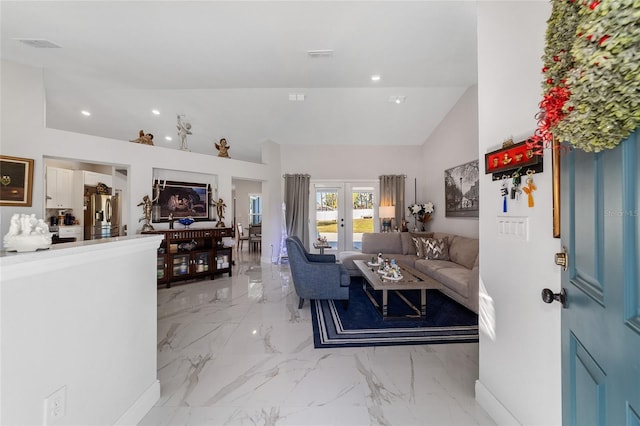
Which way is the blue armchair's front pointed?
to the viewer's right

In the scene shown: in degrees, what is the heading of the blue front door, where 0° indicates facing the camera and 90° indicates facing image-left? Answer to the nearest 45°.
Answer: approximately 45°

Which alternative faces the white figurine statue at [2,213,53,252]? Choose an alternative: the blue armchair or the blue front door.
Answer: the blue front door

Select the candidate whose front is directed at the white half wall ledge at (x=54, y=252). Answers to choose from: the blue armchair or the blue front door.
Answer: the blue front door

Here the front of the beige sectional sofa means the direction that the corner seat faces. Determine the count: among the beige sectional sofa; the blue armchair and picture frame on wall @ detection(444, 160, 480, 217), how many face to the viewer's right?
1

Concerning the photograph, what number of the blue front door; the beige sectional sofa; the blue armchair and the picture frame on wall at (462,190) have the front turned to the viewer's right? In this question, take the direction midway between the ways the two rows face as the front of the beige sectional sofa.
1

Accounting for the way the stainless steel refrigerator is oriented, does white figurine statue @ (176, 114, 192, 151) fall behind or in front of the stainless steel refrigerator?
in front

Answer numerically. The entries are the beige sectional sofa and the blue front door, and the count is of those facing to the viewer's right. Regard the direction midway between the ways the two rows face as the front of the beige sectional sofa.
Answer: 0

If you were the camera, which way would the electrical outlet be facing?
facing the viewer and to the right of the viewer

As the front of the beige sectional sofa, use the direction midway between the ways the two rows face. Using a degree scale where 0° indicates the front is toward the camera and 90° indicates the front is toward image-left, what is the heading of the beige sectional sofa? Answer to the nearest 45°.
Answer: approximately 45°

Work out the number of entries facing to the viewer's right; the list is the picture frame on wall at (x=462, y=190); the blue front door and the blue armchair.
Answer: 1

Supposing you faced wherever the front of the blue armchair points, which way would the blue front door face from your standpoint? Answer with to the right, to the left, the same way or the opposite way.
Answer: the opposite way
